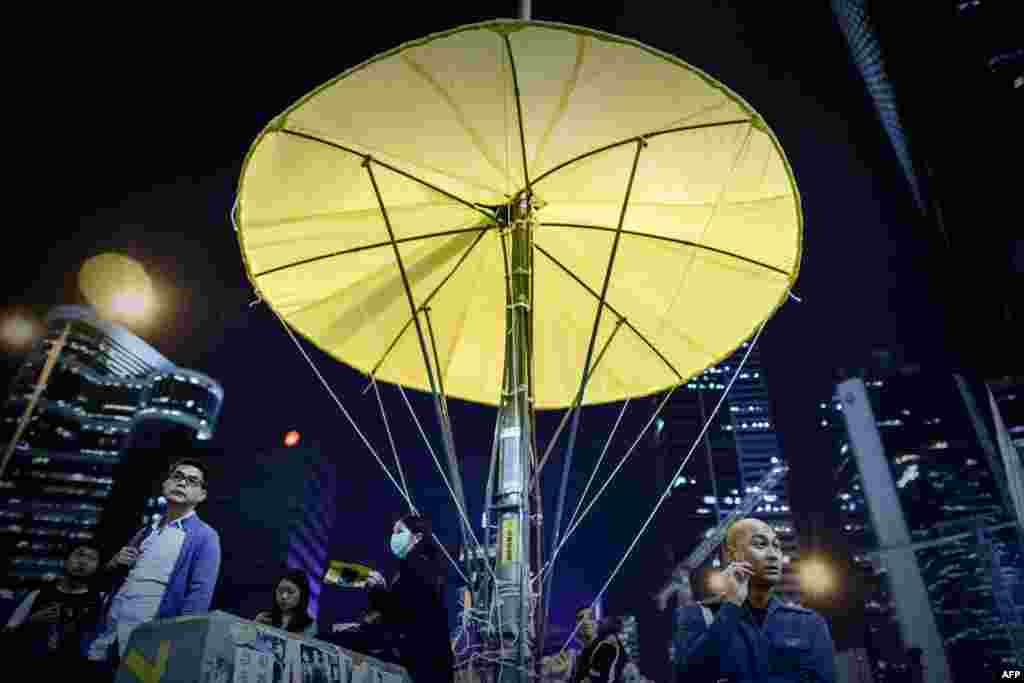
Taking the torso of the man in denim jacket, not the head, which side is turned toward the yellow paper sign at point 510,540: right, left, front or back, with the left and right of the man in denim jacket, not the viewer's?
right

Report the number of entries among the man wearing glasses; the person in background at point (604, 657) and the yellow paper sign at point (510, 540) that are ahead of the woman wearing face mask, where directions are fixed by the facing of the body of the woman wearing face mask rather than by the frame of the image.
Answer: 1

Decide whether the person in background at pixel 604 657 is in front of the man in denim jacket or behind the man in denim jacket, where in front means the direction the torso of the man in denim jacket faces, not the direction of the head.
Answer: behind

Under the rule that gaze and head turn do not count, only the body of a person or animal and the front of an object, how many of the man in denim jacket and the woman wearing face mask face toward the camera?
1

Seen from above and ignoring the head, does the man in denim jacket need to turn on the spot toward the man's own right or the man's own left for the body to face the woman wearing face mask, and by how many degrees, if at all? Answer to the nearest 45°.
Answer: approximately 90° to the man's own right

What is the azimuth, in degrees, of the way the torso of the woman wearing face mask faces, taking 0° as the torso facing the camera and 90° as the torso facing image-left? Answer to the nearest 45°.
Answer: approximately 90°
